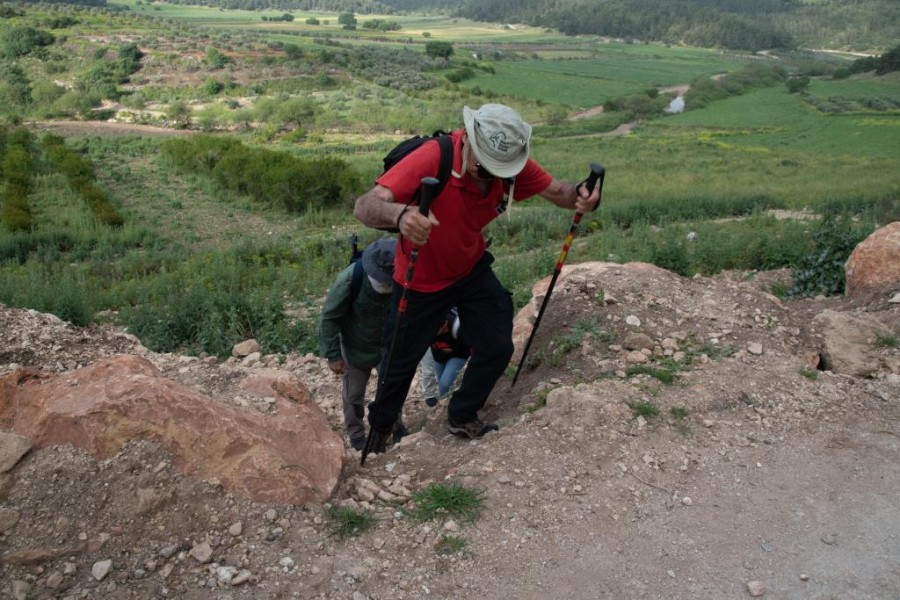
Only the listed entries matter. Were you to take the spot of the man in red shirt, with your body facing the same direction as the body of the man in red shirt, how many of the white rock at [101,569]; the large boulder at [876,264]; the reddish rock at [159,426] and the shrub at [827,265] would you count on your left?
2

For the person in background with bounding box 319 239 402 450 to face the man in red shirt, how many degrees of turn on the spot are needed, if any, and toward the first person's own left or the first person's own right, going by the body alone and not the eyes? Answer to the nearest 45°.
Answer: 0° — they already face them

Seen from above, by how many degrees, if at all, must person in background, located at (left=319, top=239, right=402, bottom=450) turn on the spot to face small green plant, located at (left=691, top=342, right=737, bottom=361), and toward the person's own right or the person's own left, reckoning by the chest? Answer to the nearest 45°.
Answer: approximately 45° to the person's own left

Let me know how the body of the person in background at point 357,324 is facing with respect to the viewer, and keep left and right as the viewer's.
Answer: facing the viewer and to the right of the viewer

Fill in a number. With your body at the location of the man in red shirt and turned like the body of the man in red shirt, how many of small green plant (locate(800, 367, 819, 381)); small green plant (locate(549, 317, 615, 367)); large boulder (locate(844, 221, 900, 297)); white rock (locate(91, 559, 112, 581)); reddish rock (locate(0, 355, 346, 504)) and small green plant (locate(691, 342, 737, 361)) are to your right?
2

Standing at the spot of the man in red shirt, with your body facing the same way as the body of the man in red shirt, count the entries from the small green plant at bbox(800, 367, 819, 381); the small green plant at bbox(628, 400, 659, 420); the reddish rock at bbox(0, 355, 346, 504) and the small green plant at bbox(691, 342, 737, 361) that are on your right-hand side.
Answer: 1

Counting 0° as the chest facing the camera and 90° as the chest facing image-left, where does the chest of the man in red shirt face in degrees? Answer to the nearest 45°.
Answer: approximately 315°

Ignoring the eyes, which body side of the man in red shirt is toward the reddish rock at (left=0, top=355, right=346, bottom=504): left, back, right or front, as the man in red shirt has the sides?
right

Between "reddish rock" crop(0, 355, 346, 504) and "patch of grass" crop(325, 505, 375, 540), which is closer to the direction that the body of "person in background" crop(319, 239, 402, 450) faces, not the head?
the patch of grass

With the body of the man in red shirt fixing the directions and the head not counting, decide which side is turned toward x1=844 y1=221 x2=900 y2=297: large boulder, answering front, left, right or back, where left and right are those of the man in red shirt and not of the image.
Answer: left

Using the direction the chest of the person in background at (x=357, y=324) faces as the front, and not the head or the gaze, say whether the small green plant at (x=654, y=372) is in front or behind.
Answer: in front

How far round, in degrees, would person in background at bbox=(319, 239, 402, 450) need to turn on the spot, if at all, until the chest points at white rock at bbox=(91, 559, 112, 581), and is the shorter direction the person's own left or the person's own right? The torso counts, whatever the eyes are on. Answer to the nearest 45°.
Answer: approximately 90° to the person's own right

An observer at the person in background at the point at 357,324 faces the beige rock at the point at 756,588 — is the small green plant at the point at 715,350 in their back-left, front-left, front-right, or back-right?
front-left

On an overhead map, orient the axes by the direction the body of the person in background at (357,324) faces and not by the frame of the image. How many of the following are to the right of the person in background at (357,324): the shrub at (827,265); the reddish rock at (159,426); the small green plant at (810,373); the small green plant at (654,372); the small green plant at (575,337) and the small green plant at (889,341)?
1

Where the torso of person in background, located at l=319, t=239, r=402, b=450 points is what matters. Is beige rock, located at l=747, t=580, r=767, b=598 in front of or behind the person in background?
in front

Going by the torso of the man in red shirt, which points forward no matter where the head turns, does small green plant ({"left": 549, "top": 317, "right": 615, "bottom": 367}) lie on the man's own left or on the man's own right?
on the man's own left
